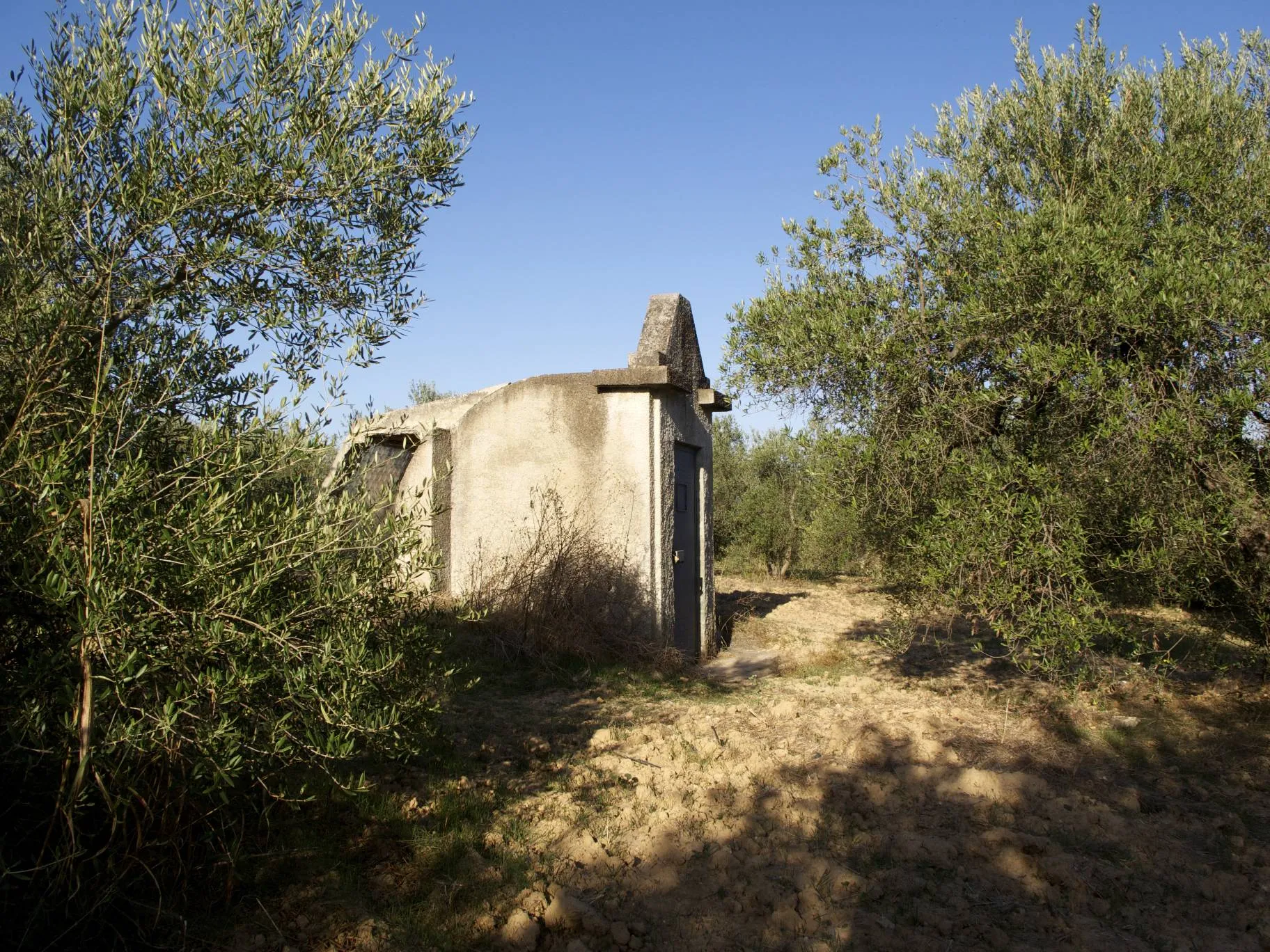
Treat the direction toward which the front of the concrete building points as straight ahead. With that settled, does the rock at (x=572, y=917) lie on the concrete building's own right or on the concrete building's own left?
on the concrete building's own right

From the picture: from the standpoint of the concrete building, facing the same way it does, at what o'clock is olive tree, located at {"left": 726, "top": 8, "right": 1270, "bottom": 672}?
The olive tree is roughly at 12 o'clock from the concrete building.

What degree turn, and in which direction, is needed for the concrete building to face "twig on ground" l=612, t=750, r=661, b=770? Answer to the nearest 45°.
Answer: approximately 45° to its right

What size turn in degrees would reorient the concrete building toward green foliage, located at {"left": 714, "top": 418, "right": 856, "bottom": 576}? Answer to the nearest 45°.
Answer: approximately 90° to its left

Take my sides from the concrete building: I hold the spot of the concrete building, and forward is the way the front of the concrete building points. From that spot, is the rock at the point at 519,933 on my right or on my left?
on my right

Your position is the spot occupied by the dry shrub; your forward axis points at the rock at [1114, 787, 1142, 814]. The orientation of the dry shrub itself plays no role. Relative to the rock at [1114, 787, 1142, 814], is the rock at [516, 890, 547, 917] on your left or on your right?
right

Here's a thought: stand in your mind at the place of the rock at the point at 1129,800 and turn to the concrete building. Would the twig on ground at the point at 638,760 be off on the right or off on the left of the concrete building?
left

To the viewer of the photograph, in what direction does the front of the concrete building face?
facing the viewer and to the right of the viewer

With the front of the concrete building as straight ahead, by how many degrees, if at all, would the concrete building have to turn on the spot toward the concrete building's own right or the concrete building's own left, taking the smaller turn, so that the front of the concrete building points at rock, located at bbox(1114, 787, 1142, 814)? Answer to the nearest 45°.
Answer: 0° — it already faces it

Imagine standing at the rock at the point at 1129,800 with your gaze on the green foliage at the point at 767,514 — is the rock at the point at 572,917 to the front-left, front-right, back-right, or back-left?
back-left
